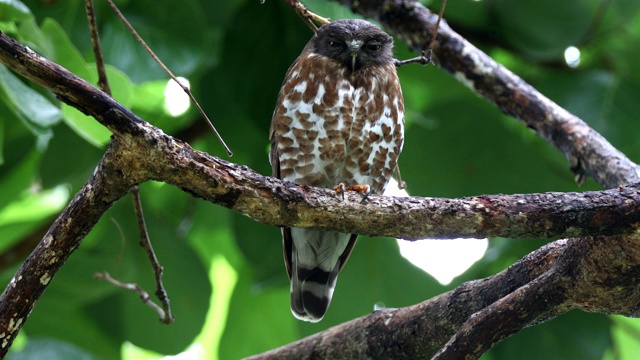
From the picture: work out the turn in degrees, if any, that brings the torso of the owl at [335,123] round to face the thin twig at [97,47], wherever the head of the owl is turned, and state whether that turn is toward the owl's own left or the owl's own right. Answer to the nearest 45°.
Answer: approximately 45° to the owl's own right

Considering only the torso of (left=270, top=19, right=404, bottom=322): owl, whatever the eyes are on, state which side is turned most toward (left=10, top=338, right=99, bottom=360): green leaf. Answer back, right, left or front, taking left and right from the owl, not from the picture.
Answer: right

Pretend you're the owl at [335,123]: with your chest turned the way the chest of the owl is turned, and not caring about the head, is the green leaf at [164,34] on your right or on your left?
on your right

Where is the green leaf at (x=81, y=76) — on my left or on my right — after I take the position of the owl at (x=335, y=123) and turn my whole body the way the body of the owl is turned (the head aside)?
on my right

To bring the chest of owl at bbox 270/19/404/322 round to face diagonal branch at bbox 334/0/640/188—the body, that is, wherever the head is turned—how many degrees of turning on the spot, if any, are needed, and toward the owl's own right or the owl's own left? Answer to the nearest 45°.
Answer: approximately 90° to the owl's own left

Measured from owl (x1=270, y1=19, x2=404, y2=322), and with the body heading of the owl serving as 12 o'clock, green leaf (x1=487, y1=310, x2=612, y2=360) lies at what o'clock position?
The green leaf is roughly at 8 o'clock from the owl.

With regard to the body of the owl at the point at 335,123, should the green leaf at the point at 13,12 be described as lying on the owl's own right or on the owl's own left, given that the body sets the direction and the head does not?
on the owl's own right

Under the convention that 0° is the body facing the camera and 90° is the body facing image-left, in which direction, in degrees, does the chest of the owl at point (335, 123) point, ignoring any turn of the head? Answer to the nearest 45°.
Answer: approximately 0°
